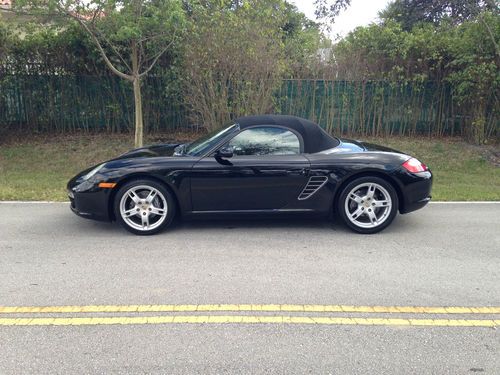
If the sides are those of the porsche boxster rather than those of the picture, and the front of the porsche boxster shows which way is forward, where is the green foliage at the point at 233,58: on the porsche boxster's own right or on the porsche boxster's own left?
on the porsche boxster's own right

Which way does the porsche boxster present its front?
to the viewer's left

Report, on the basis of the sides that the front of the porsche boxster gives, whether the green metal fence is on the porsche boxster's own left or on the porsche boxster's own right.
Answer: on the porsche boxster's own right
